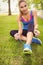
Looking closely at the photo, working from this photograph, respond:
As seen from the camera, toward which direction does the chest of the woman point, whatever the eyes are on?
toward the camera
